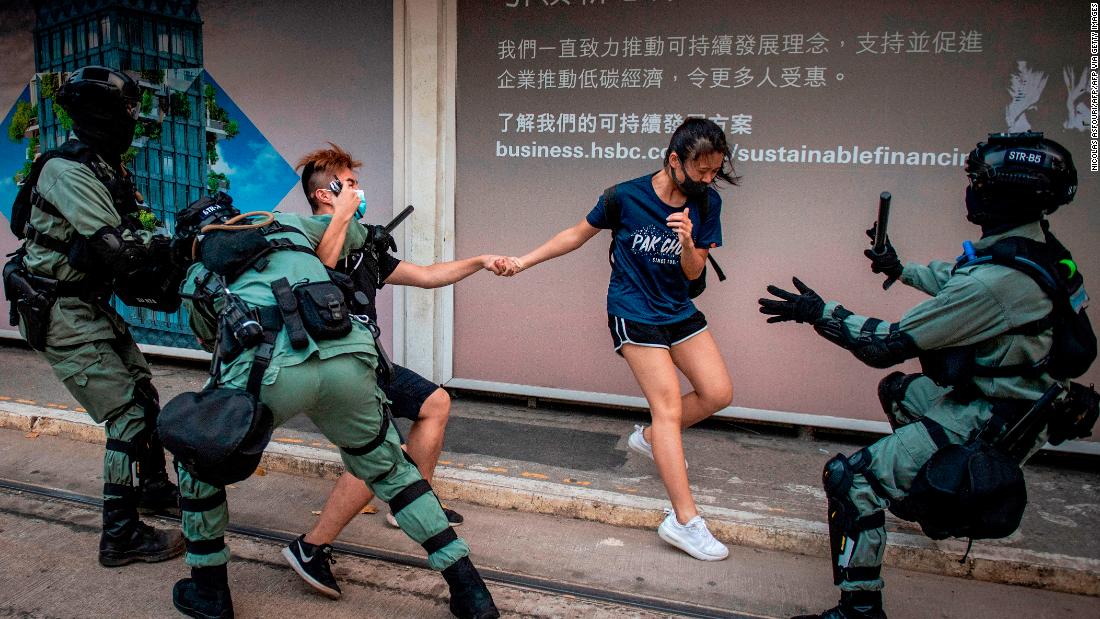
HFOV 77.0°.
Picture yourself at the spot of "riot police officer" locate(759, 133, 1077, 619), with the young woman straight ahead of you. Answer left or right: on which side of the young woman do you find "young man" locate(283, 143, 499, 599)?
left

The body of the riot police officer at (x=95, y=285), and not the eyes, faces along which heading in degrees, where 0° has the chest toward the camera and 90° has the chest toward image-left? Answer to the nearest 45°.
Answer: approximately 270°

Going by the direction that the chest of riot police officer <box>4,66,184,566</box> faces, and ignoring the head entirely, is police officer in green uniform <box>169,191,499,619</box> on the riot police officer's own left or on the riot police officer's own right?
on the riot police officer's own right

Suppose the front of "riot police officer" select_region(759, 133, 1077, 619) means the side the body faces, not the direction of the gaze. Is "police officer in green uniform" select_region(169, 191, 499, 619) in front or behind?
in front

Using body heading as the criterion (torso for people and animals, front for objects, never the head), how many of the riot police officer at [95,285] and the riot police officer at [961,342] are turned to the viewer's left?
1

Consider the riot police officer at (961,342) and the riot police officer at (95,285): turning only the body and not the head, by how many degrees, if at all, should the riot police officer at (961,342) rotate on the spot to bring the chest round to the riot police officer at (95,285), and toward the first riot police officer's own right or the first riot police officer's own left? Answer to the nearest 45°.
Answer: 0° — they already face them

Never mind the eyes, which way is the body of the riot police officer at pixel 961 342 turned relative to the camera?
to the viewer's left

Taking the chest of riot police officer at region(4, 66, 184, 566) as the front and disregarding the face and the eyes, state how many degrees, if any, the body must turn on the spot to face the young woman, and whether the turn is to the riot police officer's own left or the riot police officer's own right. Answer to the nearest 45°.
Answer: approximately 45° to the riot police officer's own right

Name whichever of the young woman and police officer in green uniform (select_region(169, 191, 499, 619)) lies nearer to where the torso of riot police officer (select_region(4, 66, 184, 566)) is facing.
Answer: the young woman

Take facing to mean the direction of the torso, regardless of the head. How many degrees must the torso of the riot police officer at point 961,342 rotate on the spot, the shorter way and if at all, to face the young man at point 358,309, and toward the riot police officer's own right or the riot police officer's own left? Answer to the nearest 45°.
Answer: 0° — they already face them

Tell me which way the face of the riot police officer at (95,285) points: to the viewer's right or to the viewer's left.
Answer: to the viewer's right

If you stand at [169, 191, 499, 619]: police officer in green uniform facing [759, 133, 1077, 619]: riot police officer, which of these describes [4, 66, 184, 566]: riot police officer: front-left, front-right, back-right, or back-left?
back-left

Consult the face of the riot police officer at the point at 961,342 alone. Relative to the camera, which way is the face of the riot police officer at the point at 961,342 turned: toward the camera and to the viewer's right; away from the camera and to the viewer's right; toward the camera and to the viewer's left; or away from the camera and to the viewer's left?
away from the camera and to the viewer's left

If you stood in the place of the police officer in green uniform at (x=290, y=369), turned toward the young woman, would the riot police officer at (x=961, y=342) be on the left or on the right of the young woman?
right
